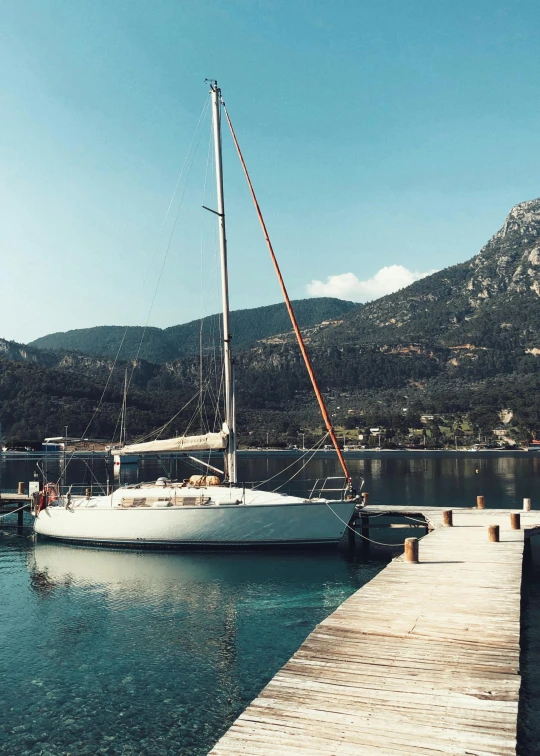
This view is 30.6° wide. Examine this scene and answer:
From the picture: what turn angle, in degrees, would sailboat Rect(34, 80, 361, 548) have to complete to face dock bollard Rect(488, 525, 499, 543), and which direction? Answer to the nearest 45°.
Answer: approximately 45° to its right

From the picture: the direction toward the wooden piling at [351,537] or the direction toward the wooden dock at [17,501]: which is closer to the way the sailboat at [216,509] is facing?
the wooden piling

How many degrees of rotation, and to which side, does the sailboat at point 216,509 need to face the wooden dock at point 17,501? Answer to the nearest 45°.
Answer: approximately 135° to its left

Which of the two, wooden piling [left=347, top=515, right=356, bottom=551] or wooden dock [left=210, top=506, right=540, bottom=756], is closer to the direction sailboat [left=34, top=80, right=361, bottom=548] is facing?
the wooden piling

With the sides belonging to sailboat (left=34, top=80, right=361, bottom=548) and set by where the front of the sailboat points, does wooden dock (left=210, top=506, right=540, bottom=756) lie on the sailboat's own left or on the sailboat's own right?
on the sailboat's own right

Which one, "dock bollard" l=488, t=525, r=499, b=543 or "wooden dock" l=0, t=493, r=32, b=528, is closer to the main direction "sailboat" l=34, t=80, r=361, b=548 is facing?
the dock bollard

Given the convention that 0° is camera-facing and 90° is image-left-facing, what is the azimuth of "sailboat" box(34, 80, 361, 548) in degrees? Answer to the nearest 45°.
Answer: approximately 270°

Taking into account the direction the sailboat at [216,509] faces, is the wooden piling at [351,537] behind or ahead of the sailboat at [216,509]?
ahead
